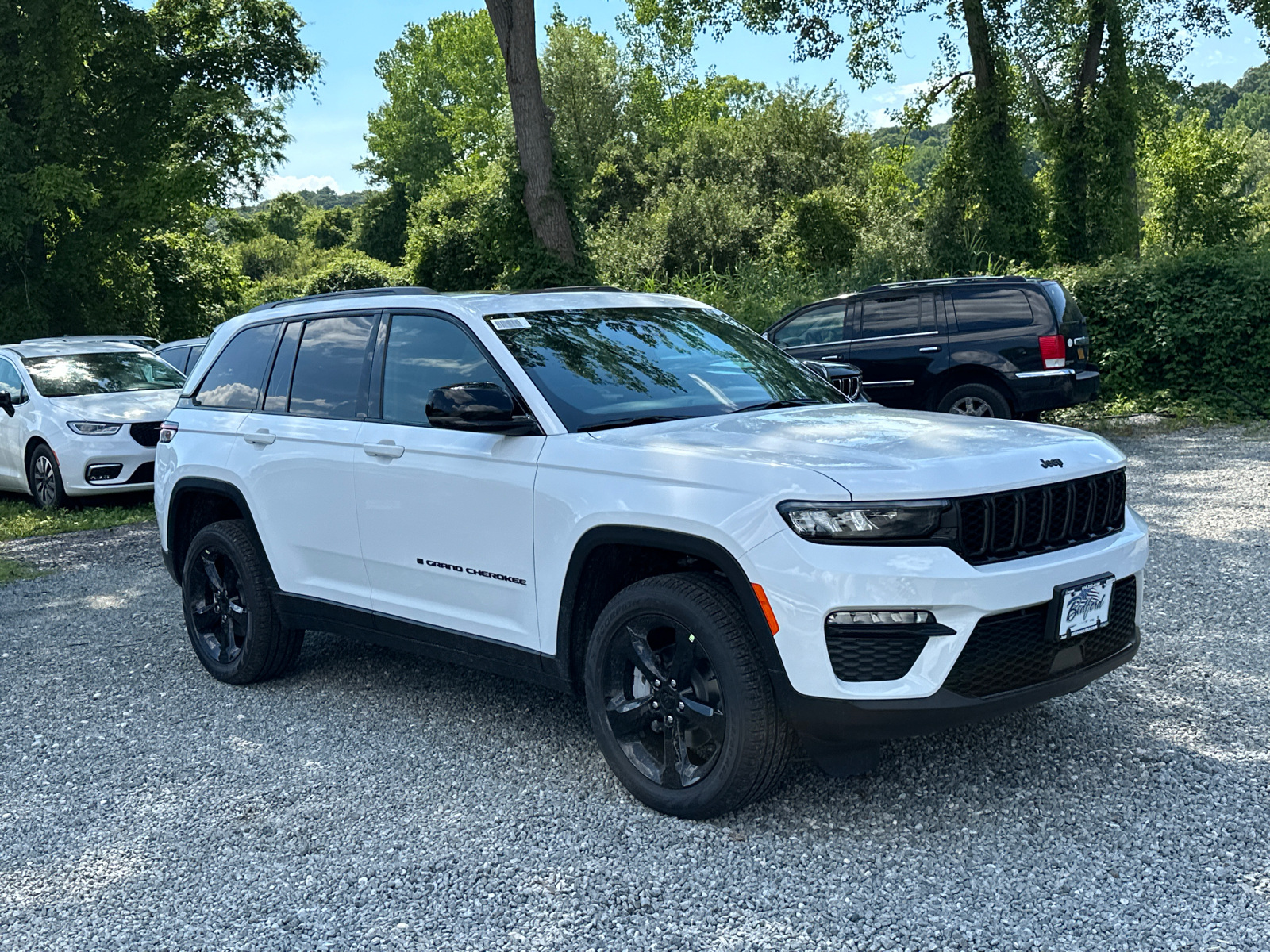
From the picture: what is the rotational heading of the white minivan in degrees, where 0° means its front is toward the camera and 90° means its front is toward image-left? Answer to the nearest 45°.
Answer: approximately 315°

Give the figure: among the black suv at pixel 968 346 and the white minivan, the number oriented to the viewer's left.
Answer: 1

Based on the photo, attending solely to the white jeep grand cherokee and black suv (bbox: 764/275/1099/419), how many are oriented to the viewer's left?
1

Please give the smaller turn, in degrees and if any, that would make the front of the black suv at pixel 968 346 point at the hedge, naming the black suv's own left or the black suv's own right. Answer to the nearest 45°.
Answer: approximately 135° to the black suv's own right

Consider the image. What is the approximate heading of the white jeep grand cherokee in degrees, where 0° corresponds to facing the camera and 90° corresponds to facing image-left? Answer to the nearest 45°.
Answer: approximately 315°

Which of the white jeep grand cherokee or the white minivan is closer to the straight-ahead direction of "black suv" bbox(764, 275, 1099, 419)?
the white minivan

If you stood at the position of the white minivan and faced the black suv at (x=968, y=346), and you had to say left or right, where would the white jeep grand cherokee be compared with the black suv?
right

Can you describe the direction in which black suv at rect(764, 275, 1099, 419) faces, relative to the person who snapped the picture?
facing to the left of the viewer

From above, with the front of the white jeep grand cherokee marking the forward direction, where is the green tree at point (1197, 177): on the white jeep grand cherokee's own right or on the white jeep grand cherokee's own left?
on the white jeep grand cherokee's own left

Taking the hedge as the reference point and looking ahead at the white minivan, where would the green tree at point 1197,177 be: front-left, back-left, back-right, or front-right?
back-right

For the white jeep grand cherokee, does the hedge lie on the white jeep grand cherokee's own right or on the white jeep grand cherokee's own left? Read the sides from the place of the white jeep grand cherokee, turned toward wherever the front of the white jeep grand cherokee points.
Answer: on the white jeep grand cherokee's own left

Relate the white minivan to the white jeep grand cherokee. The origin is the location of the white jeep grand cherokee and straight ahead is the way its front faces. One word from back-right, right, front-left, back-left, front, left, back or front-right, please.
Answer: back
